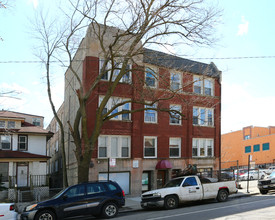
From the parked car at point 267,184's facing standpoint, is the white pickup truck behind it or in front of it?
in front

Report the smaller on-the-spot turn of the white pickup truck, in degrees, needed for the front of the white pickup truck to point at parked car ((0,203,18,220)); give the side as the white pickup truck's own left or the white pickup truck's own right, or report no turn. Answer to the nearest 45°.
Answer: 0° — it already faces it

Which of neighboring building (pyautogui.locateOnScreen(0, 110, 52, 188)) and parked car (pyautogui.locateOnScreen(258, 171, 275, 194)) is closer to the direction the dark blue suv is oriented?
the neighboring building

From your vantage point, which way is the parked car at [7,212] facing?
to the viewer's left

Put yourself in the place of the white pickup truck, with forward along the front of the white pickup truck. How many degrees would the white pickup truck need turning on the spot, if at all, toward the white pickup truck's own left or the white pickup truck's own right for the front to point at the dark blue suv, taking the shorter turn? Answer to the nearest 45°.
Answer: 0° — it already faces it

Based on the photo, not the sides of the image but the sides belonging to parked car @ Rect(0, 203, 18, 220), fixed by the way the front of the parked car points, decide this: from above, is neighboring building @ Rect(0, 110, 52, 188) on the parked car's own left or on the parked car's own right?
on the parked car's own right

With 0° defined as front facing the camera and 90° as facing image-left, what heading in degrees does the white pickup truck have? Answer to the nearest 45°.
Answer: approximately 45°

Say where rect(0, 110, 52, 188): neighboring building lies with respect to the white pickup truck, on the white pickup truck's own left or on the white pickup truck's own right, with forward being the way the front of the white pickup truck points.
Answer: on the white pickup truck's own right

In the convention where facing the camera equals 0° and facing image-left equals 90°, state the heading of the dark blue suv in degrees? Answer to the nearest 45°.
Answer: approximately 90°
